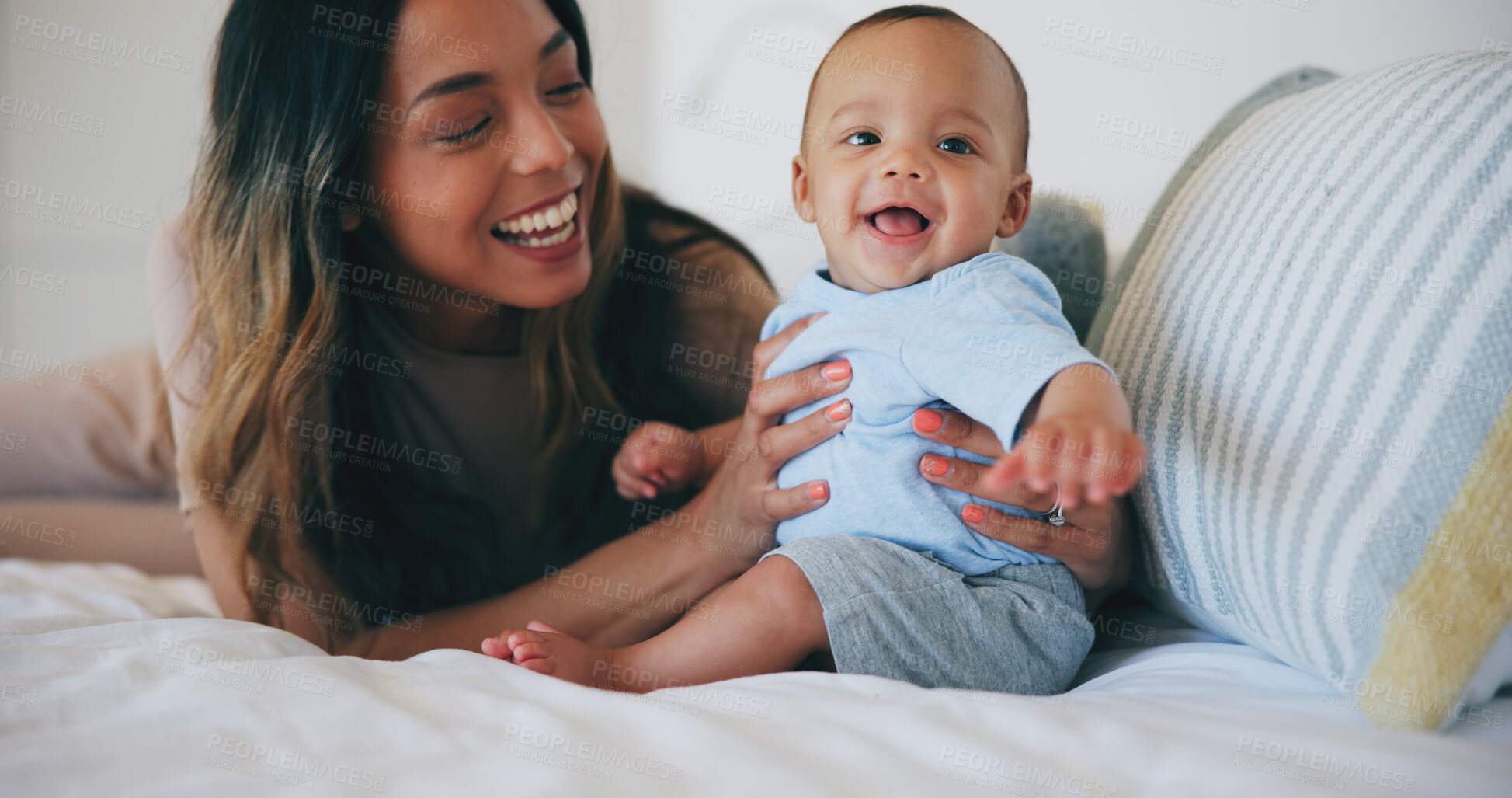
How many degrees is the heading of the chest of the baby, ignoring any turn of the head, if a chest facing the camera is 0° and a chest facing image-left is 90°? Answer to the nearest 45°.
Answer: approximately 45°
